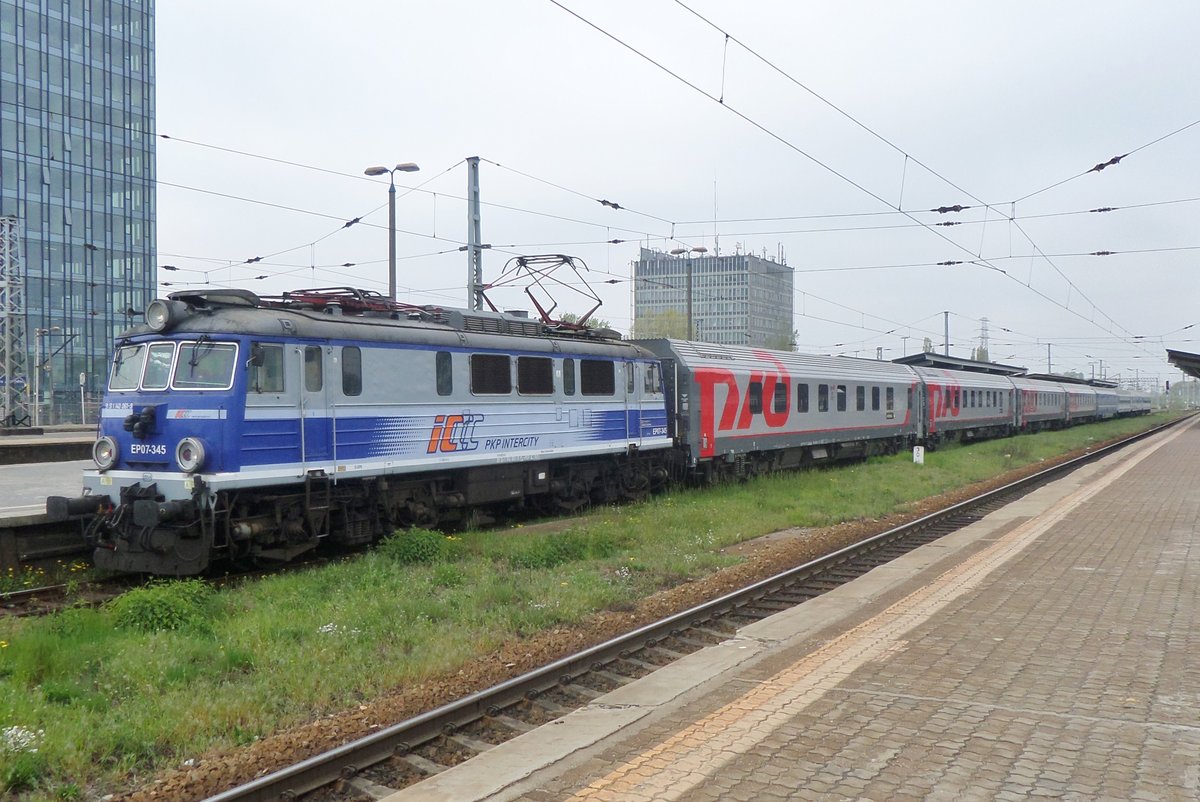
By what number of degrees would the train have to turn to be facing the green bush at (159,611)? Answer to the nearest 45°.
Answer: approximately 45° to its left

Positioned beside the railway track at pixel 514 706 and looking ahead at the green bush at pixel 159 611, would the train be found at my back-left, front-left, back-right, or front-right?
front-right

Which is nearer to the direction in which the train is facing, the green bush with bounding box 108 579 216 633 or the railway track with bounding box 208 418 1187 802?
the green bush

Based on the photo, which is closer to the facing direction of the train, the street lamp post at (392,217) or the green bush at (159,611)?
the green bush

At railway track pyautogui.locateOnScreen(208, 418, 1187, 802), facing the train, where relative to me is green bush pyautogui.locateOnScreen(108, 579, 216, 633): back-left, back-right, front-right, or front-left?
front-left

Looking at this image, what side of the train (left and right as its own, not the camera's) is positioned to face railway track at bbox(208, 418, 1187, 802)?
left

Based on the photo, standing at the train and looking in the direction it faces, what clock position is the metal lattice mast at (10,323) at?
The metal lattice mast is roughly at 3 o'clock from the train.

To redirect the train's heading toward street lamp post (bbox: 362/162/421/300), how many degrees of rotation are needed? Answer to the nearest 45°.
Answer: approximately 135° to its right

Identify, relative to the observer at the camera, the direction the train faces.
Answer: facing the viewer and to the left of the viewer

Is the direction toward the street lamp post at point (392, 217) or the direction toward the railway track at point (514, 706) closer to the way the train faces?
the railway track
